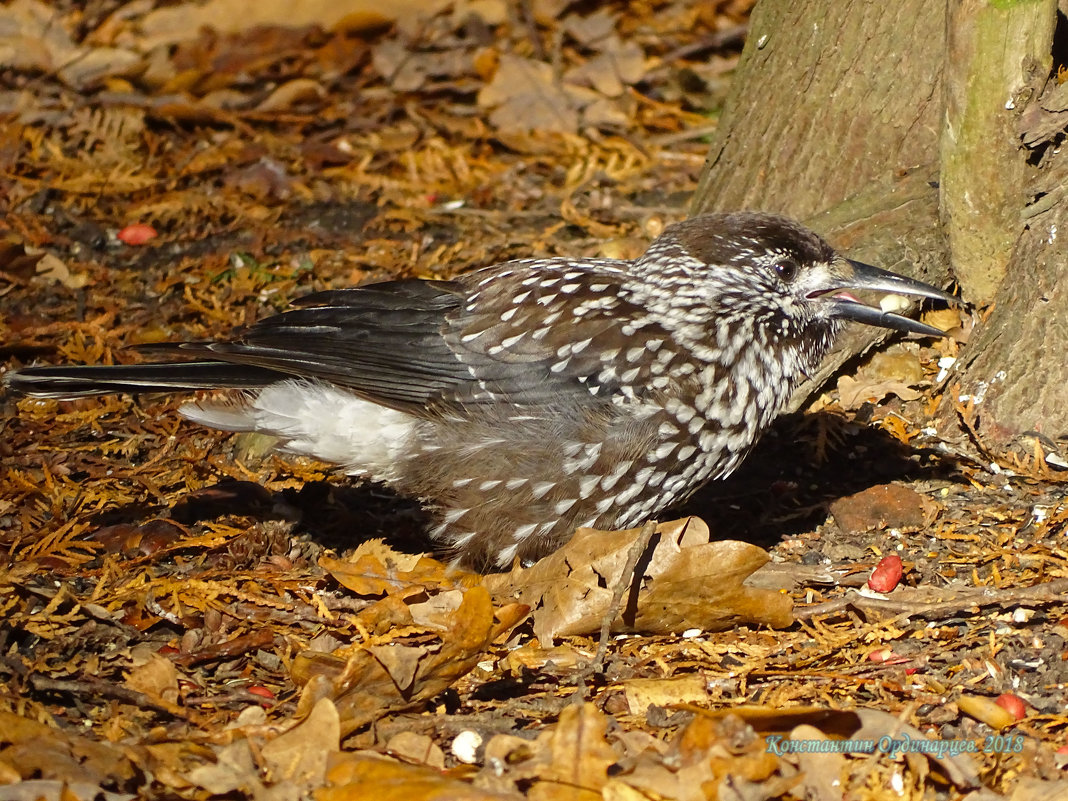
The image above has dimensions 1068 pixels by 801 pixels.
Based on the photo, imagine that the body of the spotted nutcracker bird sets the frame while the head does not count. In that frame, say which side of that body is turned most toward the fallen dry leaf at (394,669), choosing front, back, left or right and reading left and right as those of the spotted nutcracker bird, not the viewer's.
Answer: right

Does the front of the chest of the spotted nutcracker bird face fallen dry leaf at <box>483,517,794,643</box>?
no

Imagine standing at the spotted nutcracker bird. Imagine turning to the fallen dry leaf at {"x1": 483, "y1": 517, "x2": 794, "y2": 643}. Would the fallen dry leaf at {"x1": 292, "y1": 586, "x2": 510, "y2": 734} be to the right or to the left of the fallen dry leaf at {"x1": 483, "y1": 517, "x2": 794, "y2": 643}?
right

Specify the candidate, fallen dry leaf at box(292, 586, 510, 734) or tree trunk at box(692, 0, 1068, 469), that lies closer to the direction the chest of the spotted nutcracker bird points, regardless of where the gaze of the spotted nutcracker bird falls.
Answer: the tree trunk

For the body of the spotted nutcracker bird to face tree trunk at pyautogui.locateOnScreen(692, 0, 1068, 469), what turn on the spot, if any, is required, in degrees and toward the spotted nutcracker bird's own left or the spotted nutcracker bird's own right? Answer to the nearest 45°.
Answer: approximately 45° to the spotted nutcracker bird's own left

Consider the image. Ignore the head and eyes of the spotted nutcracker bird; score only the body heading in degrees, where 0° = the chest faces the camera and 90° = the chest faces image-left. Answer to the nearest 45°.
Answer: approximately 270°
